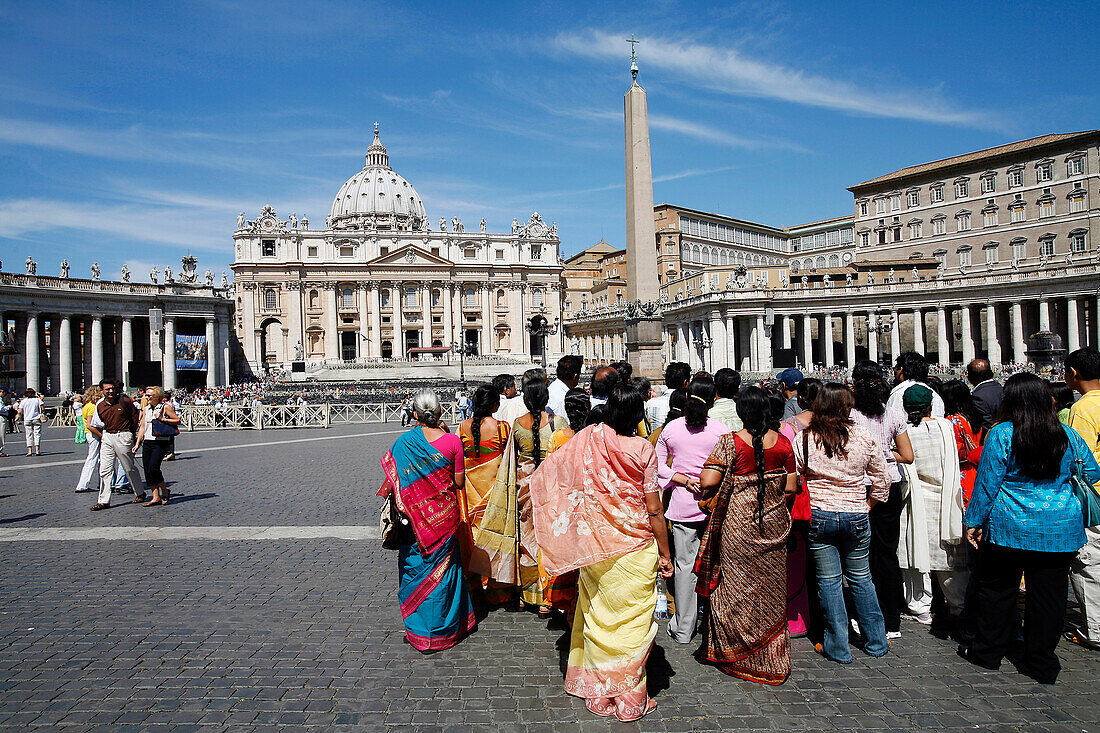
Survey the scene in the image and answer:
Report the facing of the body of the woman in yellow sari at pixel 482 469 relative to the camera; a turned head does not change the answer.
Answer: away from the camera

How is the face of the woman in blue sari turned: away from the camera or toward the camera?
away from the camera

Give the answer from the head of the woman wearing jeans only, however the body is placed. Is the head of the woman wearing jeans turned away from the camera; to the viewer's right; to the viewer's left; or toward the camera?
away from the camera

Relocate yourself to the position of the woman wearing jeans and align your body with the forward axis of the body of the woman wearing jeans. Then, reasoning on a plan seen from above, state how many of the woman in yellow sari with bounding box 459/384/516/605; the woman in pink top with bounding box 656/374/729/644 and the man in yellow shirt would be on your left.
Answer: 2

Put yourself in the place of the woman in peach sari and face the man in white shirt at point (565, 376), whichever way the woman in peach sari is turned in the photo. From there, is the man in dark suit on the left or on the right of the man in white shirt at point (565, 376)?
right

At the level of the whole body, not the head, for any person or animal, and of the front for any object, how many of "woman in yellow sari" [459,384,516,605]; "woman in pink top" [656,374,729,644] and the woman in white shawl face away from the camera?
3

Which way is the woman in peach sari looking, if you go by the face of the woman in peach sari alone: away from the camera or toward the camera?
away from the camera

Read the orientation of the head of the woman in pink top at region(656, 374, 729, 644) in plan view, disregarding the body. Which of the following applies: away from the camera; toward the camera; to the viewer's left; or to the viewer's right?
away from the camera

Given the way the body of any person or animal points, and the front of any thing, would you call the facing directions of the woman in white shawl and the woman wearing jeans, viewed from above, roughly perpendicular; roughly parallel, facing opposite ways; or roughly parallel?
roughly parallel

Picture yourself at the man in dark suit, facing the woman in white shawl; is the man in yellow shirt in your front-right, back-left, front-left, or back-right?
front-left

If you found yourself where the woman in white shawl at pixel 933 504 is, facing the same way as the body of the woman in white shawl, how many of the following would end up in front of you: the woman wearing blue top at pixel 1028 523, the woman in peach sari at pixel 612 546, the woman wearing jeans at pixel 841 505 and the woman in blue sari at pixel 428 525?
0

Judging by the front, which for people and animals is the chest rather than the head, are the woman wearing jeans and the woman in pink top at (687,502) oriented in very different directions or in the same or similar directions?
same or similar directions

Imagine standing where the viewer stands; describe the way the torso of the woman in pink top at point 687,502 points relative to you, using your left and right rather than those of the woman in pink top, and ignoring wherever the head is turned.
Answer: facing away from the viewer

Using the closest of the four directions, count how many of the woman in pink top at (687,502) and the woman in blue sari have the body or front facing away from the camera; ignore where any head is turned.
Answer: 2

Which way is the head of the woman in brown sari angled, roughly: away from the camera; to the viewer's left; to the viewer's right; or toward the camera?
away from the camera

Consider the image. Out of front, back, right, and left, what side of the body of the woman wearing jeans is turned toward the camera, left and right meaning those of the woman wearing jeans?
back

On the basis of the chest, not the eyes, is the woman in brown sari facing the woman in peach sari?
no

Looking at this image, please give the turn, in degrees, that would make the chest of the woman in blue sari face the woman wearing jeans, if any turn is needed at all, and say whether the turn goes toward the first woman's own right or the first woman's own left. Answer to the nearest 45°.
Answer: approximately 90° to the first woman's own right

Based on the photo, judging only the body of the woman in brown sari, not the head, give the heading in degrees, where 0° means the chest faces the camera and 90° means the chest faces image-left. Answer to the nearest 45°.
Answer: approximately 180°

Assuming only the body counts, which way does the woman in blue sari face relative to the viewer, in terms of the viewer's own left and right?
facing away from the viewer

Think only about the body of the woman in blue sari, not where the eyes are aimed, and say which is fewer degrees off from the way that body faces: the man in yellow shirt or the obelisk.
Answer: the obelisk

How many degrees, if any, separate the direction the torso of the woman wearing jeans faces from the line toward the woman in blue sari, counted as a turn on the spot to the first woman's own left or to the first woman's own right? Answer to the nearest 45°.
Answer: approximately 90° to the first woman's own left

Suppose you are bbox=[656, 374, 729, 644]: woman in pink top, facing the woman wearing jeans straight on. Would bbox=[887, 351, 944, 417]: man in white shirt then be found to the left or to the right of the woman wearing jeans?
left
